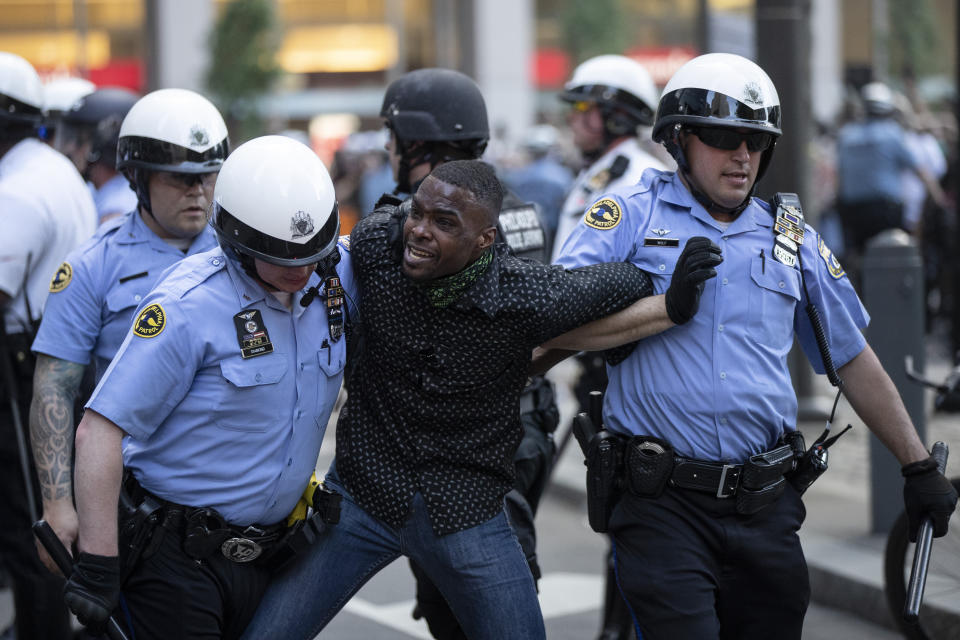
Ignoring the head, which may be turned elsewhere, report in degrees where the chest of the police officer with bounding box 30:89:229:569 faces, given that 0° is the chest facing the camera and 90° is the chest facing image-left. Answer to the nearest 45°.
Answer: approximately 315°

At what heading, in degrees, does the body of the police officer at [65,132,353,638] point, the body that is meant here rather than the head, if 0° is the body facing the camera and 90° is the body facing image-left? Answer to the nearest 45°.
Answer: approximately 315°

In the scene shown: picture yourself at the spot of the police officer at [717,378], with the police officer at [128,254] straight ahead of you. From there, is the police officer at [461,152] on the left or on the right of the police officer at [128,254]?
right

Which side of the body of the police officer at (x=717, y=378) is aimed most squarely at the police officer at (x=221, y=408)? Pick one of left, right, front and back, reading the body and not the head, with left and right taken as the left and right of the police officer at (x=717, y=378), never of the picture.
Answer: right

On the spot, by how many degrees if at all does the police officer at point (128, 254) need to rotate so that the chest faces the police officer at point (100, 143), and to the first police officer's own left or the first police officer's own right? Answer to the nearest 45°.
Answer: approximately 135° to the first police officer's own left

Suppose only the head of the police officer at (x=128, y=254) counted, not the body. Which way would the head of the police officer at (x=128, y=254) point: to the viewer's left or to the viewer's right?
to the viewer's right

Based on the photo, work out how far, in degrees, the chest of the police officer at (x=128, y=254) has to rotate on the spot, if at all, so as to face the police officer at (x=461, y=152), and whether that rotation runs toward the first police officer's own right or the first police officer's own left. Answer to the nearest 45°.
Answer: approximately 45° to the first police officer's own left
